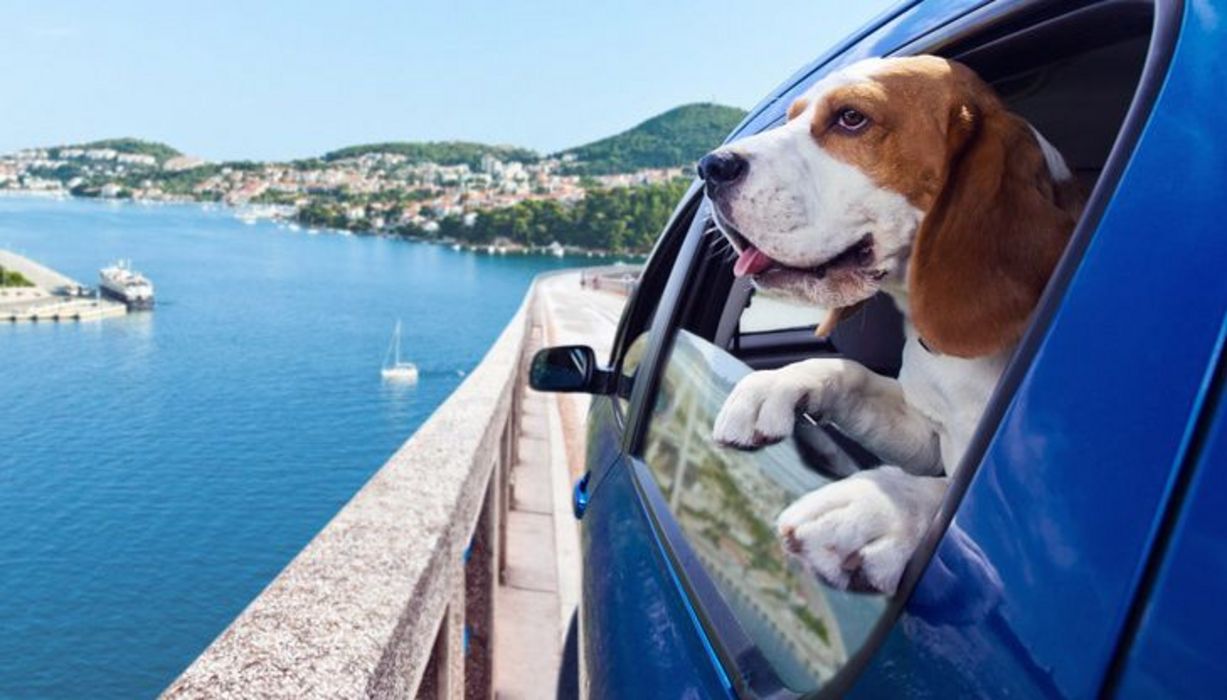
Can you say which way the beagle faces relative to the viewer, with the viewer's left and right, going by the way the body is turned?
facing to the left of the viewer

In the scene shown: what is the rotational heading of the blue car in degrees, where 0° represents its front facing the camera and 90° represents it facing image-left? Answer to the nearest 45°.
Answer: approximately 135°
